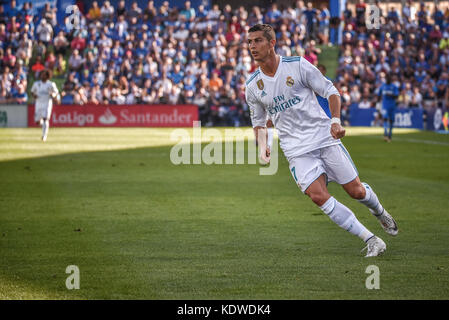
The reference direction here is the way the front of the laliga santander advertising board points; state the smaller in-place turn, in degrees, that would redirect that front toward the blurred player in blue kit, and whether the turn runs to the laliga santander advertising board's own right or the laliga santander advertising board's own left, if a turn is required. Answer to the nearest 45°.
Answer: approximately 45° to the laliga santander advertising board's own left

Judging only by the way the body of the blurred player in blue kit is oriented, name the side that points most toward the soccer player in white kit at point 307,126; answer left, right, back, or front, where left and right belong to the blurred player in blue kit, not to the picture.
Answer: front

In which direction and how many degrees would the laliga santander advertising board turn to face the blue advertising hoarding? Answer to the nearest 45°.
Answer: approximately 90° to its left

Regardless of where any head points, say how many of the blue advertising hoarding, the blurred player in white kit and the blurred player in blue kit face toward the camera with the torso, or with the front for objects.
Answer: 3

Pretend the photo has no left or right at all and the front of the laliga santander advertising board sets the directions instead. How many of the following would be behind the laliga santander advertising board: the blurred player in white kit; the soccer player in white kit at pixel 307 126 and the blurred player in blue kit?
0

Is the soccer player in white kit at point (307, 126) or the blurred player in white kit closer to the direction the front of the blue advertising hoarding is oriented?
the soccer player in white kit

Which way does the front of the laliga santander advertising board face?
toward the camera

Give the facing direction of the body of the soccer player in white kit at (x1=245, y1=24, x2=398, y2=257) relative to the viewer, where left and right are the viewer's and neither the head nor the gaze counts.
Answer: facing the viewer and to the left of the viewer

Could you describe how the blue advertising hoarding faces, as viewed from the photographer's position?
facing the viewer

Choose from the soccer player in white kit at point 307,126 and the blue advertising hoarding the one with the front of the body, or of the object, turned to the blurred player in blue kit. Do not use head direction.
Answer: the blue advertising hoarding

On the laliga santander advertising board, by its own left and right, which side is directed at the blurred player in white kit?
front

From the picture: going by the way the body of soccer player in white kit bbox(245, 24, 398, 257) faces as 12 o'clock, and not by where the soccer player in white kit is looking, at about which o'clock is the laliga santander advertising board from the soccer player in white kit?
The laliga santander advertising board is roughly at 4 o'clock from the soccer player in white kit.

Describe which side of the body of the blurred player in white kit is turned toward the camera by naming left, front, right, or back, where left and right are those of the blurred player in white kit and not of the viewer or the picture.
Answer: front

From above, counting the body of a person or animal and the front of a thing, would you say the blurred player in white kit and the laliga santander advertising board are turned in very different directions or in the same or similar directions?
same or similar directions
